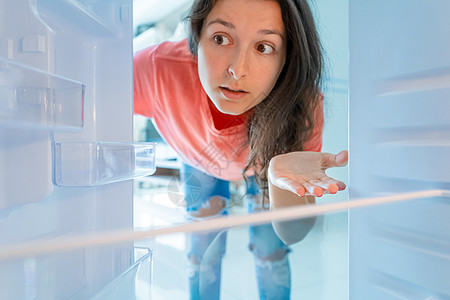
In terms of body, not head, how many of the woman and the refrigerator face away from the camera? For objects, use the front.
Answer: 1

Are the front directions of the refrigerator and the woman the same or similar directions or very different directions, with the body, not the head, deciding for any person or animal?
very different directions

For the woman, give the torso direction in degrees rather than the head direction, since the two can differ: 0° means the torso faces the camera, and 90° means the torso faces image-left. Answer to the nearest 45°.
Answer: approximately 0°

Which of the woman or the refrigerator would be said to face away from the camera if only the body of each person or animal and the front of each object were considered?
the refrigerator

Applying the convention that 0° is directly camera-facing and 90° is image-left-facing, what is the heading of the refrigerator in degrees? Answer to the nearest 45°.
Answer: approximately 180°
